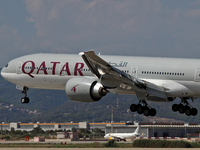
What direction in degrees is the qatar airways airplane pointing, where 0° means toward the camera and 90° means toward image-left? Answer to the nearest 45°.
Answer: approximately 135°
